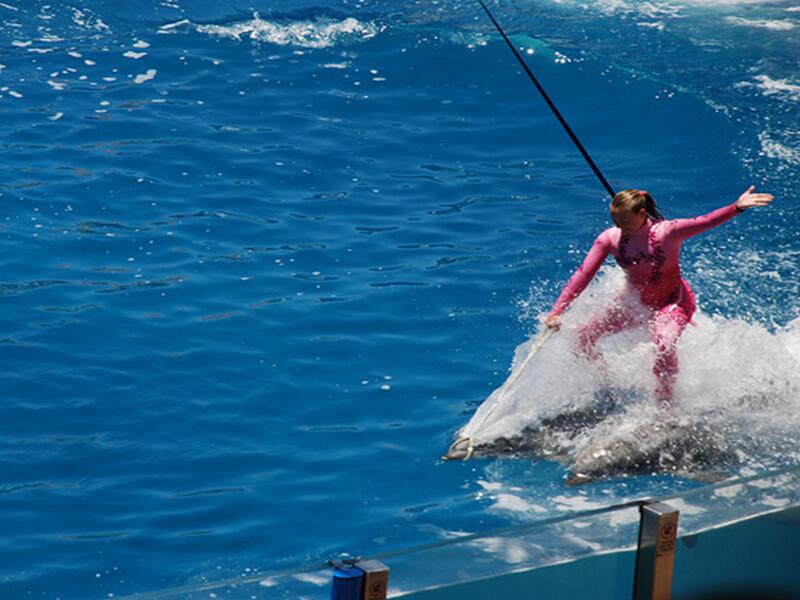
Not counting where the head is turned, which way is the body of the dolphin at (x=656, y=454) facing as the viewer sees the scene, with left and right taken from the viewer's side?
facing to the left of the viewer

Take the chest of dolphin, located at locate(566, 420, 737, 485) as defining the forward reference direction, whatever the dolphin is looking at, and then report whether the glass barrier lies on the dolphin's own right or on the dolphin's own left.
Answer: on the dolphin's own left

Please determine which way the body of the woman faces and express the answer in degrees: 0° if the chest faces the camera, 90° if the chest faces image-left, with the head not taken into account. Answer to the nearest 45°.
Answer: approximately 45°

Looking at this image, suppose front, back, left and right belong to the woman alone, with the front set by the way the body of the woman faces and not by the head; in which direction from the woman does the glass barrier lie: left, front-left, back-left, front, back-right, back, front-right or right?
front-left

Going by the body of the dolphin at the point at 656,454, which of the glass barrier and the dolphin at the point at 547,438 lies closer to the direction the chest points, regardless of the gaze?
the dolphin

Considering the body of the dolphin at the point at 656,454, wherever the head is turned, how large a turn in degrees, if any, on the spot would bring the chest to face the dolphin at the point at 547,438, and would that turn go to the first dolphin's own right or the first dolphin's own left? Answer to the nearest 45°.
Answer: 0° — it already faces it
